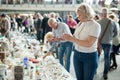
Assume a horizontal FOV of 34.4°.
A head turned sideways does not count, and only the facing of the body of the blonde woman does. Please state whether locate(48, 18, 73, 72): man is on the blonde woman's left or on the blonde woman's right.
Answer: on the blonde woman's right

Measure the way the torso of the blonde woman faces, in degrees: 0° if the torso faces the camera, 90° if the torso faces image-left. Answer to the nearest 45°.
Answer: approximately 45°

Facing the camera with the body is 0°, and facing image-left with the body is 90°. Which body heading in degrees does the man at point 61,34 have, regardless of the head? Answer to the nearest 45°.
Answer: approximately 45°
